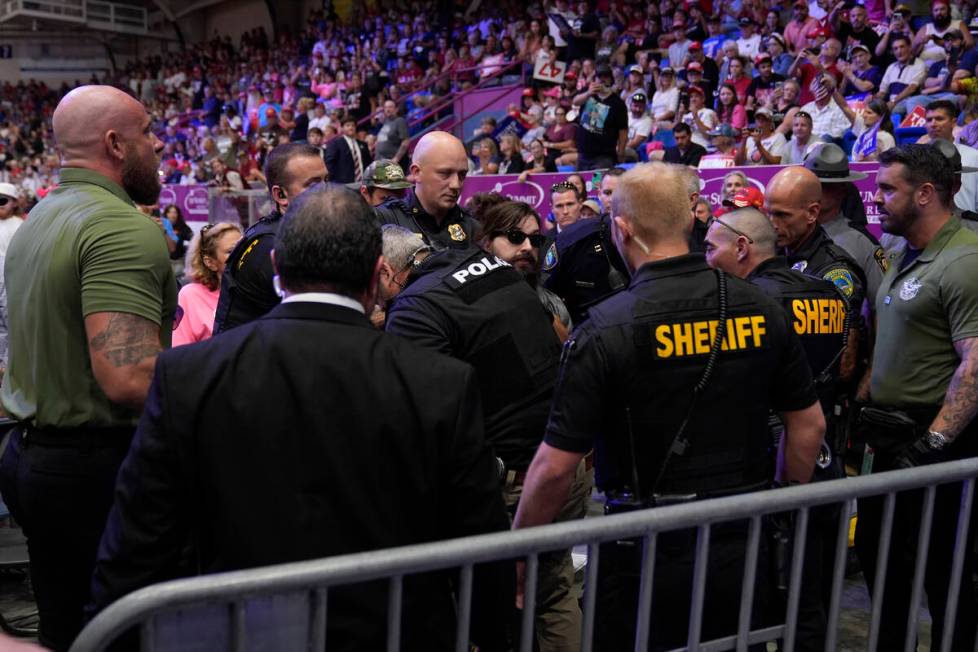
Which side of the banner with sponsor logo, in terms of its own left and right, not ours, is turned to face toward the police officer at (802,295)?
front

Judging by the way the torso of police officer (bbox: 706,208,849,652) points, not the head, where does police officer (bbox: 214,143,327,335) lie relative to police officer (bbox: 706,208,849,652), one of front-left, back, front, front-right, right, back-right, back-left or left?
front-left

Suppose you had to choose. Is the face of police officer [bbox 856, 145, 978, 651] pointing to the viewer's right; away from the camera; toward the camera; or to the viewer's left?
to the viewer's left

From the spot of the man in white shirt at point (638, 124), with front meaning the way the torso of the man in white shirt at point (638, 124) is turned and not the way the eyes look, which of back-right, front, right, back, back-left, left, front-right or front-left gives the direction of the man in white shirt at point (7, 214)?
front

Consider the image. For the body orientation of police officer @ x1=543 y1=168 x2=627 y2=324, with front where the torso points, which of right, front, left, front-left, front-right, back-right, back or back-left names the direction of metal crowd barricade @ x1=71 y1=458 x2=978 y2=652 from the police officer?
front-right

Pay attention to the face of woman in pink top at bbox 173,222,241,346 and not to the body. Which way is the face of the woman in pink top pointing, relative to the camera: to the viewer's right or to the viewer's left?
to the viewer's right

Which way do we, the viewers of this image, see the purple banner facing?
facing the viewer

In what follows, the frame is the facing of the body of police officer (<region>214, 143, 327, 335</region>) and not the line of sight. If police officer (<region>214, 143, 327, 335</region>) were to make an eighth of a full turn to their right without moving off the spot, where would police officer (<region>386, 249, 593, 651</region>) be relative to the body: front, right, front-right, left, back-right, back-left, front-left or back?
front

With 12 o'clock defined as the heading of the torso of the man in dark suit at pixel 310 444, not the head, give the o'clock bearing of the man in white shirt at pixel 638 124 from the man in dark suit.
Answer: The man in white shirt is roughly at 1 o'clock from the man in dark suit.

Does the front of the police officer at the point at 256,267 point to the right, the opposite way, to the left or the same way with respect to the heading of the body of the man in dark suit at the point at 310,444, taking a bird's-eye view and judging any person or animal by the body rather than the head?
to the right

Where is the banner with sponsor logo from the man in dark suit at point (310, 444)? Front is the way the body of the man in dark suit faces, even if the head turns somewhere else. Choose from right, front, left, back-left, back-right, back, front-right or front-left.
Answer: front

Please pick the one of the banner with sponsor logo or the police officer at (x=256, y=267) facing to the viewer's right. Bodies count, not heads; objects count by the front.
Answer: the police officer

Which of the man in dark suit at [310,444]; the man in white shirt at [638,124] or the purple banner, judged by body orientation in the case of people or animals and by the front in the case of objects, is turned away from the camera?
the man in dark suit

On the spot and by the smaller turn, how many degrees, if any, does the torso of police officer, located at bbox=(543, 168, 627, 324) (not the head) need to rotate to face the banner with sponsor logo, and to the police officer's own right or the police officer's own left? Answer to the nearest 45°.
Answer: approximately 180°

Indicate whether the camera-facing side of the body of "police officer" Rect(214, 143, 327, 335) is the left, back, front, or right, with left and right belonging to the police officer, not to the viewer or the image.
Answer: right

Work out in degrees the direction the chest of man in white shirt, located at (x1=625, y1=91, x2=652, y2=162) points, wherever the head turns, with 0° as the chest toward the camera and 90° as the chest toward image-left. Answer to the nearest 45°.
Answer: approximately 45°

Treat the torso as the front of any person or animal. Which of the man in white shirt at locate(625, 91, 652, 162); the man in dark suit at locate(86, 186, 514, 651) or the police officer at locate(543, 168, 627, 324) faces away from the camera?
the man in dark suit

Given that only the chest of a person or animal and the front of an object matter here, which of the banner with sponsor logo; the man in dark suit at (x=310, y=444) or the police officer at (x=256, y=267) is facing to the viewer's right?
the police officer

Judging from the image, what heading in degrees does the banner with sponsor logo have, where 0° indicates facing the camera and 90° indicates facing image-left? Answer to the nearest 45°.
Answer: approximately 0°
